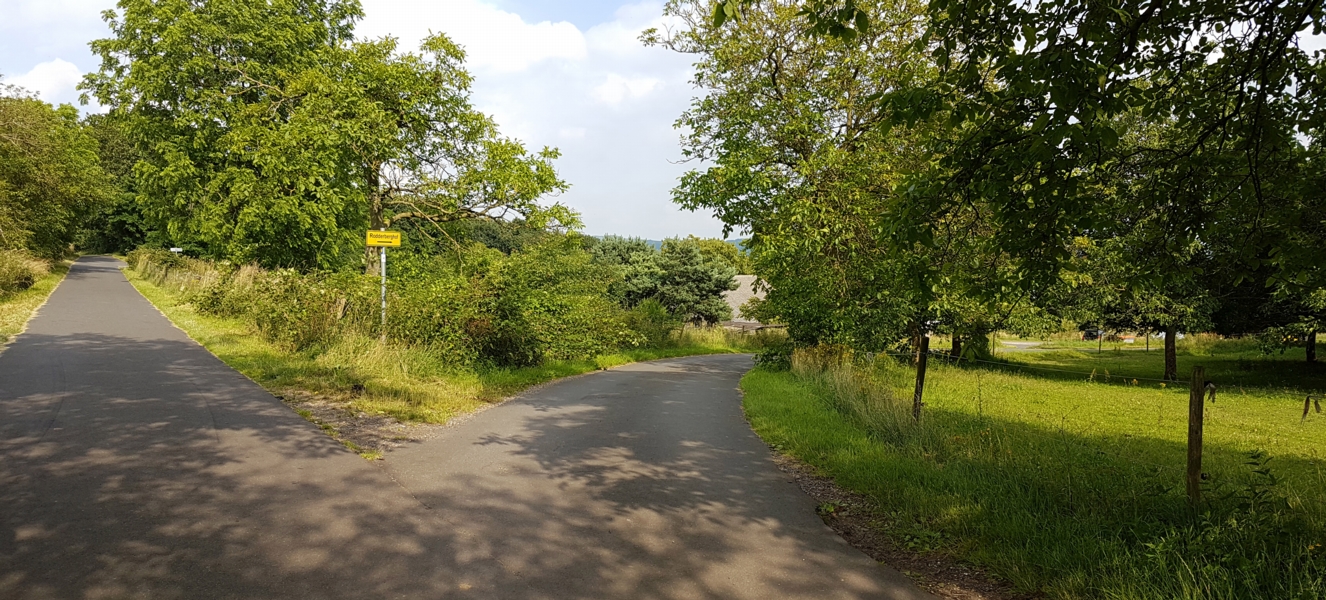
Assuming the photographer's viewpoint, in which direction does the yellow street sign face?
facing the viewer

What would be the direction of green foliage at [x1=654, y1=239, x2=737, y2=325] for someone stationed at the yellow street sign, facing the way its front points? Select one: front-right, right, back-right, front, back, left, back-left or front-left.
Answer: back-left

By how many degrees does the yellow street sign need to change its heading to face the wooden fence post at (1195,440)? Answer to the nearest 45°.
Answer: approximately 45° to its left

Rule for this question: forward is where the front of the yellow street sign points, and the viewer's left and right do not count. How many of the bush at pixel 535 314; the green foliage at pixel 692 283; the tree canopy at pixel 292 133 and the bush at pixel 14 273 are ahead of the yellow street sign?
0

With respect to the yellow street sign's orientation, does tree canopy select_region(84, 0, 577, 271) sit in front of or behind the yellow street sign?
behind

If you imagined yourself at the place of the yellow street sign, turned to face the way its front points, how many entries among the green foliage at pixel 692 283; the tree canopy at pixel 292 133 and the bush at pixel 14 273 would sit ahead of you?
0

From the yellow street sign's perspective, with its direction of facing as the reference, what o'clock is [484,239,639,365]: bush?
The bush is roughly at 8 o'clock from the yellow street sign.

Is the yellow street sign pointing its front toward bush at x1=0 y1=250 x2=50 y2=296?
no
